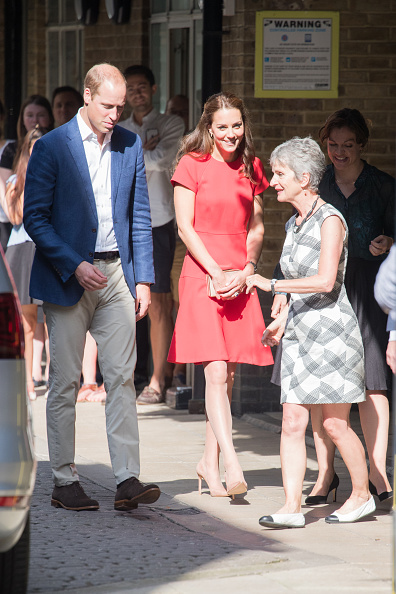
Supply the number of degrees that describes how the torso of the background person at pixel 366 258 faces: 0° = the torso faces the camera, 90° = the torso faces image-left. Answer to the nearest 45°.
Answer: approximately 45°

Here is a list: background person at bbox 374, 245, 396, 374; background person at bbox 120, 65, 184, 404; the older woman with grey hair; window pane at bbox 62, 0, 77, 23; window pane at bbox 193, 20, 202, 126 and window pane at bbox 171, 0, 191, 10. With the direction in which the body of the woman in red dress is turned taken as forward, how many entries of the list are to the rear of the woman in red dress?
4

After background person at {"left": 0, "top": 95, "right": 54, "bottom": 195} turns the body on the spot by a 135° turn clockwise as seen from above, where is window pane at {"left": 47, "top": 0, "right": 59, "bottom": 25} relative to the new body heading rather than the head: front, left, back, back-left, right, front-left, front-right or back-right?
front-right

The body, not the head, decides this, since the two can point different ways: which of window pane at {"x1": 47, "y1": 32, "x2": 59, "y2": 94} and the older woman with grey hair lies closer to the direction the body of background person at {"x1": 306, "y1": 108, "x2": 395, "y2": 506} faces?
the older woman with grey hair

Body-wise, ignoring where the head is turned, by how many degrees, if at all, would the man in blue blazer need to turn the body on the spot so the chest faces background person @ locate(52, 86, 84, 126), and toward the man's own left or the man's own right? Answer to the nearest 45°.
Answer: approximately 135° to the man's own left

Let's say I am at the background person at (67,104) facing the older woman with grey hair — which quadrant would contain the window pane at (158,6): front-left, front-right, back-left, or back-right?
back-left

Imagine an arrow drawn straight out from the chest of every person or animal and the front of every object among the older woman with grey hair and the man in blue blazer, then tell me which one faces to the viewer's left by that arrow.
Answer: the older woman with grey hair

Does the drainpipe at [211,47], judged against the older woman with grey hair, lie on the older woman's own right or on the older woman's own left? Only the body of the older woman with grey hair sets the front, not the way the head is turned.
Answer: on the older woman's own right

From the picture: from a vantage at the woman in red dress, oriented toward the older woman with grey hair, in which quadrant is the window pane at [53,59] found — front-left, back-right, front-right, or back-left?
back-left

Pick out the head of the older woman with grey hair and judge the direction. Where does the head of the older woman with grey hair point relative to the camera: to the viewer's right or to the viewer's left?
to the viewer's left

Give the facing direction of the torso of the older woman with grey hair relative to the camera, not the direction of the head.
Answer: to the viewer's left
